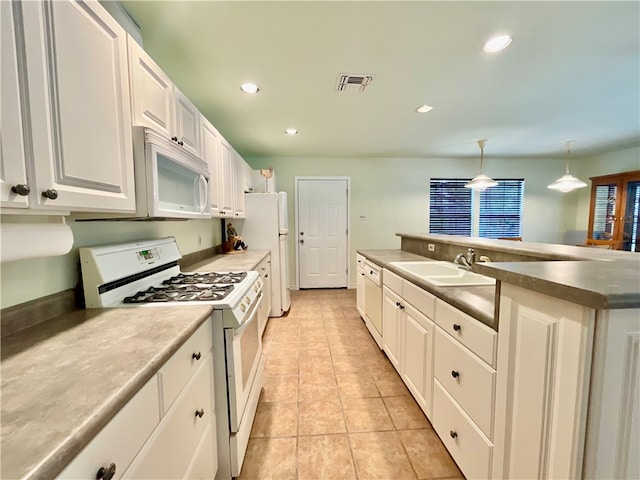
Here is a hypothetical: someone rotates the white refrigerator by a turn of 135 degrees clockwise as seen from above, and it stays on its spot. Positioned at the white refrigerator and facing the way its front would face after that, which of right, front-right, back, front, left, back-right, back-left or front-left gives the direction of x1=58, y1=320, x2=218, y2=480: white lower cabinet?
front-left

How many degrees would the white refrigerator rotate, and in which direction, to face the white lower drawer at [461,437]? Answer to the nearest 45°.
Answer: approximately 90° to its right

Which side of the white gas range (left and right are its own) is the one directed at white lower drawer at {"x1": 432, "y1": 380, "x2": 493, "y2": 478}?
front

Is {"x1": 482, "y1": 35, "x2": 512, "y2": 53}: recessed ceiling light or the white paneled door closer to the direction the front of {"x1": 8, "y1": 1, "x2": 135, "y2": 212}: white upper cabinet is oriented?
the recessed ceiling light

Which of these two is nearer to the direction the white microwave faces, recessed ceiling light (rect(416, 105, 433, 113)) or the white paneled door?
the recessed ceiling light

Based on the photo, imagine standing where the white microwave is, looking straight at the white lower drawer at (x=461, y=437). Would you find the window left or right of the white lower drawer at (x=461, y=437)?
left

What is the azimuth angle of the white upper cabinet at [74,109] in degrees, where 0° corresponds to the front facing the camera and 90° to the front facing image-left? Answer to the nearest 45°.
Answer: approximately 315°

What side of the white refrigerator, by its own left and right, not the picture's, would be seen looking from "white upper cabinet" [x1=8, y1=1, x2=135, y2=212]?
right

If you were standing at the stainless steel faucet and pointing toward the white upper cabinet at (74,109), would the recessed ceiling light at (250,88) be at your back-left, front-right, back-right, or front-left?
front-right

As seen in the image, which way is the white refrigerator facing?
to the viewer's right

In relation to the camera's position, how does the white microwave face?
facing the viewer and to the right of the viewer

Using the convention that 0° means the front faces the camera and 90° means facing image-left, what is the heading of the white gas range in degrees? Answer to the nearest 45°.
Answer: approximately 315°
